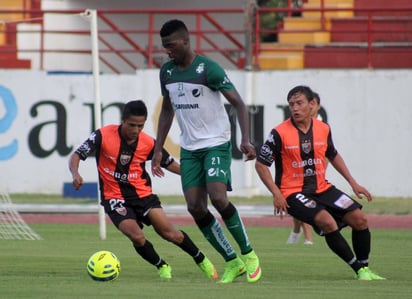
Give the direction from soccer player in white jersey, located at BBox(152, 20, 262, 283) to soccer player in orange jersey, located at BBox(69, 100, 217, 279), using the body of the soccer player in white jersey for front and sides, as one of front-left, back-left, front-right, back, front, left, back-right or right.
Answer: right

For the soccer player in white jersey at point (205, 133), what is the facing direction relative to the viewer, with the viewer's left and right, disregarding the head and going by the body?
facing the viewer and to the left of the viewer

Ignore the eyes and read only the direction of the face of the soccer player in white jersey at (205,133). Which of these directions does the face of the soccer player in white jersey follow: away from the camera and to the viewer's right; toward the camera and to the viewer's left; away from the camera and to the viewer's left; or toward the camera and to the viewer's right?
toward the camera and to the viewer's left

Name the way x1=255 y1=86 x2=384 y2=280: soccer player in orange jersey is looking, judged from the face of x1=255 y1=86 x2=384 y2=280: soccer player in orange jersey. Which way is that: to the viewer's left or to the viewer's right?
to the viewer's left
